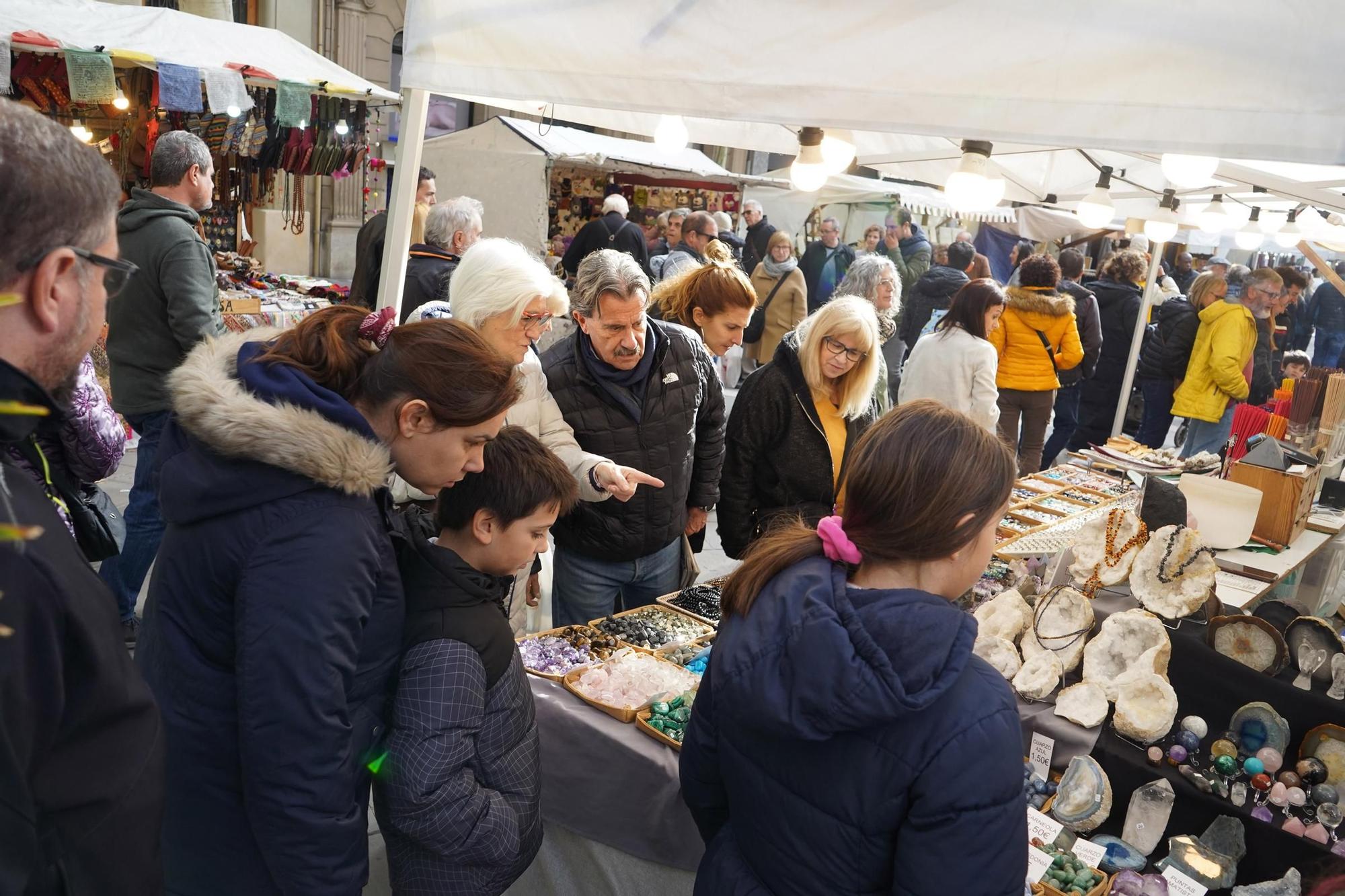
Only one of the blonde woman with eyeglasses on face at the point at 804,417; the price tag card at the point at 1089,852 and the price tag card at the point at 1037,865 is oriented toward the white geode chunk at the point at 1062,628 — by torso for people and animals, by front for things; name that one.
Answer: the blonde woman with eyeglasses on face

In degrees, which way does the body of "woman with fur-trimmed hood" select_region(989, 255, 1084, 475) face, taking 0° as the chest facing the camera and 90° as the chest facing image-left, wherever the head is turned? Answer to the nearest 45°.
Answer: approximately 180°

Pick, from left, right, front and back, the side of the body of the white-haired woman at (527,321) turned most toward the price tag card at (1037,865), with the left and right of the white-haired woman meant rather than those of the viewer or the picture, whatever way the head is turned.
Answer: front

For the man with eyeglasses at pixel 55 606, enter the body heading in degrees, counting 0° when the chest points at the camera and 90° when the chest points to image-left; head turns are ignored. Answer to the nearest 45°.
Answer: approximately 225°

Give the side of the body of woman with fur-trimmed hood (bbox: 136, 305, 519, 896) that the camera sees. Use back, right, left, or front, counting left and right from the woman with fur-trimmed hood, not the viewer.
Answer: right

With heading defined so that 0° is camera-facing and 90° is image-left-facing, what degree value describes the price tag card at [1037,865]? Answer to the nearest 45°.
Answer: approximately 0°

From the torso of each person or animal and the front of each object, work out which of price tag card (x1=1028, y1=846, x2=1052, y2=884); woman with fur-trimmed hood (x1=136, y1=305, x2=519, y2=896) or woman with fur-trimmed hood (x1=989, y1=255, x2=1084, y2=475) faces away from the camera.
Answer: woman with fur-trimmed hood (x1=989, y1=255, x2=1084, y2=475)

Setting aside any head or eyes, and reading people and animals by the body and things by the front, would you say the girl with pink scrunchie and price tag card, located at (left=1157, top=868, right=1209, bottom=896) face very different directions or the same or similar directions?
very different directions

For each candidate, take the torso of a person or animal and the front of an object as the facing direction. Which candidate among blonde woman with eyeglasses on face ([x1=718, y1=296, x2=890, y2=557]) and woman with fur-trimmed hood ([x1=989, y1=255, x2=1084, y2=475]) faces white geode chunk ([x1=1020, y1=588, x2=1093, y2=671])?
the blonde woman with eyeglasses on face

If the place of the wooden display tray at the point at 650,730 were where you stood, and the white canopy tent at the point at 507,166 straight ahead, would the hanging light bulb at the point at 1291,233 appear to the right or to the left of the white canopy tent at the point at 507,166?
right

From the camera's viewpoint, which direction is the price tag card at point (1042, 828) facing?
toward the camera

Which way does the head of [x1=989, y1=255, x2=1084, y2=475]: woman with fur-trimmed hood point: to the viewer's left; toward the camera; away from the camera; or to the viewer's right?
away from the camera

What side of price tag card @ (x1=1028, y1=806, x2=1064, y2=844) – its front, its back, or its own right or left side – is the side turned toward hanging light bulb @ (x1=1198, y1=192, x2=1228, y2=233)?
back

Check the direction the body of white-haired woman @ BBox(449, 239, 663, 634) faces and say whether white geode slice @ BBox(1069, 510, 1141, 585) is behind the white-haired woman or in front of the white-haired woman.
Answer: in front

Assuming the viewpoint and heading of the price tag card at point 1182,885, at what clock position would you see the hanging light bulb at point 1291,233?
The hanging light bulb is roughly at 6 o'clock from the price tag card.

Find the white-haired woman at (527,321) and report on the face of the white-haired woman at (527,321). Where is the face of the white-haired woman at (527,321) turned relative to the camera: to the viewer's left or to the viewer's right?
to the viewer's right

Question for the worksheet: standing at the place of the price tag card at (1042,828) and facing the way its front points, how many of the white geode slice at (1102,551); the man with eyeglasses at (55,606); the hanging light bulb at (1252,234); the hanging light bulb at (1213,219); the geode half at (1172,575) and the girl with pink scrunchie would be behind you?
4

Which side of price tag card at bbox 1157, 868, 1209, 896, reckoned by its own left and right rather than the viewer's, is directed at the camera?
front

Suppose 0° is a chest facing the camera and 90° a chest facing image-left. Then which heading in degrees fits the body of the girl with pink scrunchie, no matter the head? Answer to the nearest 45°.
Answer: approximately 225°
